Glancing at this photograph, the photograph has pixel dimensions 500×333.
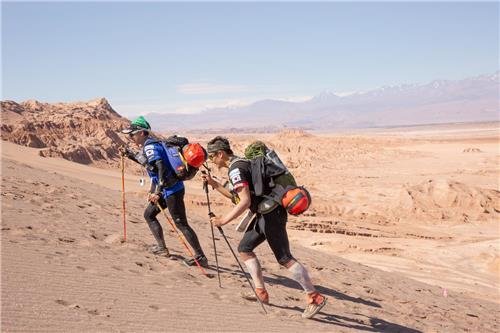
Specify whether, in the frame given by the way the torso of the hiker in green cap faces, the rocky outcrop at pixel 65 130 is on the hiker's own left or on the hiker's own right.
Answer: on the hiker's own right

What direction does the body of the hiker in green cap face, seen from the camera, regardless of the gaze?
to the viewer's left
